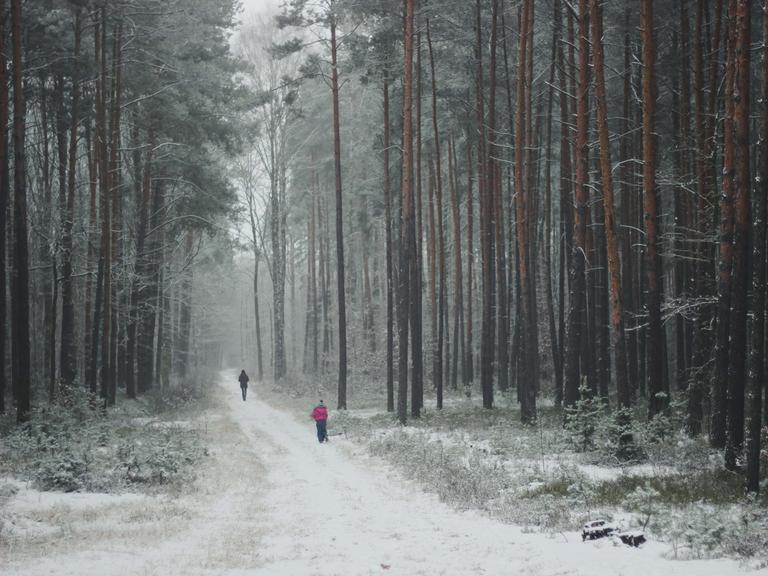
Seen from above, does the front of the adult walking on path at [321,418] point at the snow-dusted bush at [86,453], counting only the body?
no

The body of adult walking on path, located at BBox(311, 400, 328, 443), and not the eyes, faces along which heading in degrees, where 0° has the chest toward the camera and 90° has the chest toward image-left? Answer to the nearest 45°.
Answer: approximately 180°
